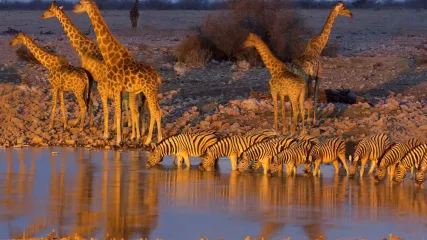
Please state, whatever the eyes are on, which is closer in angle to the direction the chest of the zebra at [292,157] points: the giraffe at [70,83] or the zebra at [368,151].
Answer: the giraffe

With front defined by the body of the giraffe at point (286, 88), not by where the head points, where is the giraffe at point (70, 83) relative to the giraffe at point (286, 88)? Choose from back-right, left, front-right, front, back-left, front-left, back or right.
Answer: front

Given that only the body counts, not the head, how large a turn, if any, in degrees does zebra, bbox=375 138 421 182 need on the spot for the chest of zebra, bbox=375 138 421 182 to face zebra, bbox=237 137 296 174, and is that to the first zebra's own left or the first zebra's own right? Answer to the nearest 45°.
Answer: approximately 45° to the first zebra's own right

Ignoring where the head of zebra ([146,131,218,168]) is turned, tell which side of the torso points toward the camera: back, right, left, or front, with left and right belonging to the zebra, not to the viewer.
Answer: left

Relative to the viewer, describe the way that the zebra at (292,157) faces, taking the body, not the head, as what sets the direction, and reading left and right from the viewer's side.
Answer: facing to the left of the viewer

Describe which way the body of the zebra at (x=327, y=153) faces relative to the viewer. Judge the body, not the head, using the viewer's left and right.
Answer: facing to the left of the viewer

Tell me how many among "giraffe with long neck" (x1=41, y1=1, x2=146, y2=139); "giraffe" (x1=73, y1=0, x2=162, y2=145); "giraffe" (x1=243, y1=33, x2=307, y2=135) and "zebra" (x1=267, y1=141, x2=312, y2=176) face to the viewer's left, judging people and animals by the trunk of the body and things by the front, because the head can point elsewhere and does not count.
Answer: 4

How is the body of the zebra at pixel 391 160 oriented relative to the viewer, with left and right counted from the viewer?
facing the viewer and to the left of the viewer

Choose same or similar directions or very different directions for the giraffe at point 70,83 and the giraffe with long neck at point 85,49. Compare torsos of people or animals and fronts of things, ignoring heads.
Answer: same or similar directions

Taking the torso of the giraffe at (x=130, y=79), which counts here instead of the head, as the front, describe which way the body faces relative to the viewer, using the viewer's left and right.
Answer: facing to the left of the viewer

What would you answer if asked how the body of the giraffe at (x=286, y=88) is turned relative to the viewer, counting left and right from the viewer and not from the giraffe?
facing to the left of the viewer

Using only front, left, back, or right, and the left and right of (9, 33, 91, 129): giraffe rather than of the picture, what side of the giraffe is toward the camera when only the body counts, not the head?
left

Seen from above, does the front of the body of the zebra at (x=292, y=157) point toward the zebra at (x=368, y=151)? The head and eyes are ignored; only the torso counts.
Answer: no
